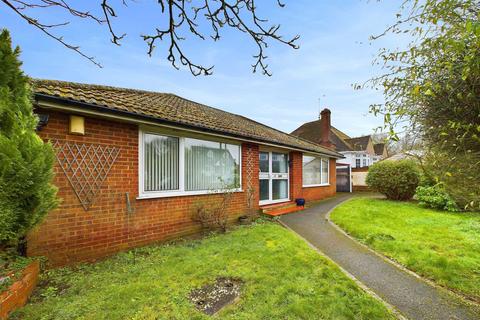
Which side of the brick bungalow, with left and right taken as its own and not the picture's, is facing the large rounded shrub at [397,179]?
left

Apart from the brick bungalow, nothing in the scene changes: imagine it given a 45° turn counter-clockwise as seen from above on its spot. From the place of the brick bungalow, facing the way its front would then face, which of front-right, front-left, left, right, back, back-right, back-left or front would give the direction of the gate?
front-left

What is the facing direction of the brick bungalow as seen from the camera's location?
facing the viewer and to the right of the viewer

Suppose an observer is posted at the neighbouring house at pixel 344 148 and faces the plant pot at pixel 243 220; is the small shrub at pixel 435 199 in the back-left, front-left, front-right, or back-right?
front-left

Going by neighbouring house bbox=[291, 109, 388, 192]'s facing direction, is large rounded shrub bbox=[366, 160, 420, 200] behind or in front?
in front

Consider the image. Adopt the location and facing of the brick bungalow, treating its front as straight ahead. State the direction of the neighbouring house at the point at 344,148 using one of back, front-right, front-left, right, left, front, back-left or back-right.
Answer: left

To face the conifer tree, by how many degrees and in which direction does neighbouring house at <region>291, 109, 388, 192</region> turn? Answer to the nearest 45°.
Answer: approximately 45° to its right

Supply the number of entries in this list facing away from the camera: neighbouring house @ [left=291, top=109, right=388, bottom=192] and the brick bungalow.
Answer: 0

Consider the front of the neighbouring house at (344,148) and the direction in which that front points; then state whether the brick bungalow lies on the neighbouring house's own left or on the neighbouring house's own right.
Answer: on the neighbouring house's own right

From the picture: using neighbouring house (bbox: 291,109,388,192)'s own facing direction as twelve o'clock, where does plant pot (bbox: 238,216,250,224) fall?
The plant pot is roughly at 2 o'clock from the neighbouring house.

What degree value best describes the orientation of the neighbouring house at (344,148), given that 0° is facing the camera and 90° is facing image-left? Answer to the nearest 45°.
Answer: approximately 315°

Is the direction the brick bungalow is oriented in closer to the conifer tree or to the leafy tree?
the leafy tree

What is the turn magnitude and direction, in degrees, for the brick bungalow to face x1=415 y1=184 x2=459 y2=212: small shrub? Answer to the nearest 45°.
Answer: approximately 45° to its left
